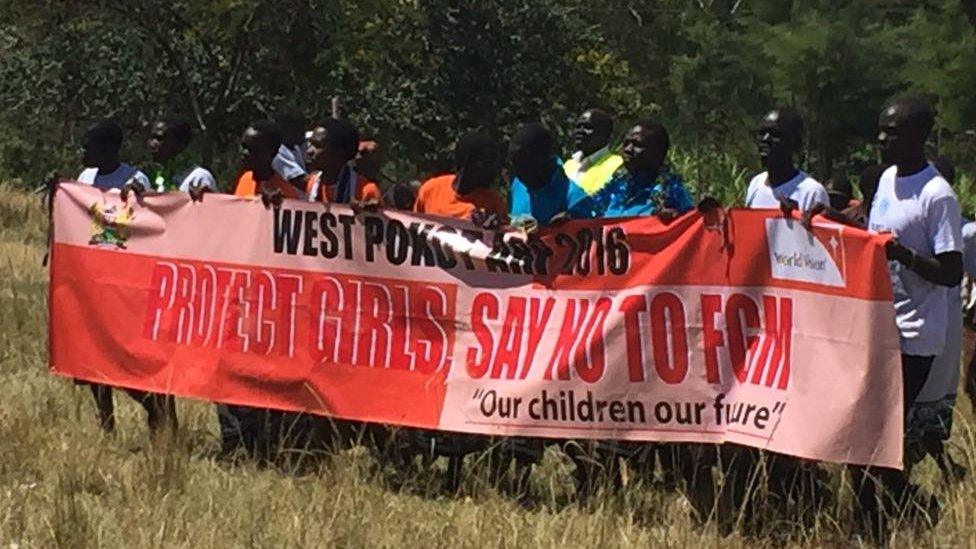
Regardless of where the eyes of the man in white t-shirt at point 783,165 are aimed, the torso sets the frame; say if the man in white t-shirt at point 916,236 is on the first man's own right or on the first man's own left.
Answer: on the first man's own left

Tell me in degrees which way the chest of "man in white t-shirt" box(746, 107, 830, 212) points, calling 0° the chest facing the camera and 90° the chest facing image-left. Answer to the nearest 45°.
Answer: approximately 45°

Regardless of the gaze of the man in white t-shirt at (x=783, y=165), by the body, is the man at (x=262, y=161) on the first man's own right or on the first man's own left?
on the first man's own right

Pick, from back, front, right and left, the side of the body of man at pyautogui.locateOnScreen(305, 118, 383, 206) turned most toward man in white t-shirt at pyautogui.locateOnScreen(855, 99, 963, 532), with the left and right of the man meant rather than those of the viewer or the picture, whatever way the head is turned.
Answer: left

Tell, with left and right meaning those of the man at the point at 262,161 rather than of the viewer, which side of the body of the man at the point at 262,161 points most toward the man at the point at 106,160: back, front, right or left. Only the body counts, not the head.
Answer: right

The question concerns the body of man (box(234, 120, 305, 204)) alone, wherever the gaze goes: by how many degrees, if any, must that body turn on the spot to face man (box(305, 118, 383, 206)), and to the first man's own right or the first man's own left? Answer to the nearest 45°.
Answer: approximately 90° to the first man's own left

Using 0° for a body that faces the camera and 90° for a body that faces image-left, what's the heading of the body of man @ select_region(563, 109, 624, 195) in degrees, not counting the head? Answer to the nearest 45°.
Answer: approximately 45°

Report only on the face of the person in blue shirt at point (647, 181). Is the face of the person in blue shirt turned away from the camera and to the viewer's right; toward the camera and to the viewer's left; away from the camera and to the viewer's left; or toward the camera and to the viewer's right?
toward the camera and to the viewer's left

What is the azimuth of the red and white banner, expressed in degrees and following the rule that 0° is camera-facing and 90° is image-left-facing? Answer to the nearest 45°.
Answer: approximately 0°
